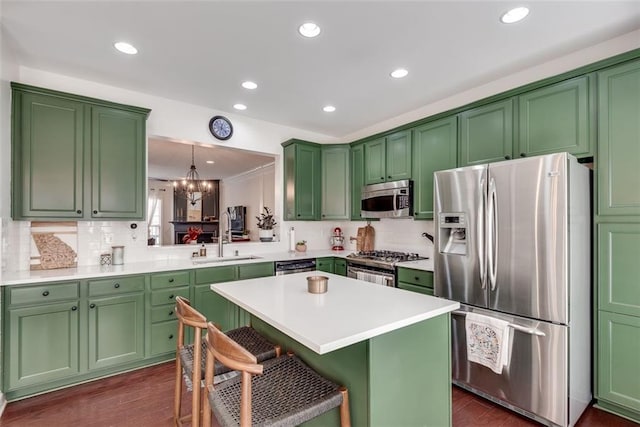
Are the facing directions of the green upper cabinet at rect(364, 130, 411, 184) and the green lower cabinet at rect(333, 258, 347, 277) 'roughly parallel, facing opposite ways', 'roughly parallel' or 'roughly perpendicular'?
roughly parallel

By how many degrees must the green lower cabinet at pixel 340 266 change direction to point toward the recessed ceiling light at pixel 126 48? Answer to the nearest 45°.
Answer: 0° — it already faces it

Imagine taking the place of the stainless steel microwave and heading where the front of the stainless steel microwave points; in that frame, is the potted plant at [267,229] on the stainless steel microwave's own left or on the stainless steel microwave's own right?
on the stainless steel microwave's own right

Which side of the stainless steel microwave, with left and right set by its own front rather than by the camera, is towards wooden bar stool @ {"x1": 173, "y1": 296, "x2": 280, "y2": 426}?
front

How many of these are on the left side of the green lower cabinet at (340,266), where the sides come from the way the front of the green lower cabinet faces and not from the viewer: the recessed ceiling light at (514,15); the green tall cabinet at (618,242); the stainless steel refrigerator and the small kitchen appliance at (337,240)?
3

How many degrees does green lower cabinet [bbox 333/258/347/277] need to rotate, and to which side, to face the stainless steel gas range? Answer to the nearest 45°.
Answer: approximately 90° to its left

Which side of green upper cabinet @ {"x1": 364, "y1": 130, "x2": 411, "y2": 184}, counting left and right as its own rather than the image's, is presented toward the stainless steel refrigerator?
left

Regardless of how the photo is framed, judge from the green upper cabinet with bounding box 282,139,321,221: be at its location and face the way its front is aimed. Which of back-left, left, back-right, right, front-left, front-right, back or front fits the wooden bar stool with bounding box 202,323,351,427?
front-right

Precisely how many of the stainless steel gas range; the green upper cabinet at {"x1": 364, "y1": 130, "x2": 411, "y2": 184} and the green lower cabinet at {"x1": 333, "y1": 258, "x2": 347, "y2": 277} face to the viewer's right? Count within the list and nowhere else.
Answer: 0

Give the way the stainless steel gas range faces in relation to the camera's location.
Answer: facing the viewer and to the left of the viewer

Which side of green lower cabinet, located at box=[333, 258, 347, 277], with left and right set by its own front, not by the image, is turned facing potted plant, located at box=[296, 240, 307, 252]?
right

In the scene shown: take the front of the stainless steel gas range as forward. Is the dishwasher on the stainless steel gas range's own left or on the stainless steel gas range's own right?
on the stainless steel gas range's own right

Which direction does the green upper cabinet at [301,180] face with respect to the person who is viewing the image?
facing the viewer and to the right of the viewer

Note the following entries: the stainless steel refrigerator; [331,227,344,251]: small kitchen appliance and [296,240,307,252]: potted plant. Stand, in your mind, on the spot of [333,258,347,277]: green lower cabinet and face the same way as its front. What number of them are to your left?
1

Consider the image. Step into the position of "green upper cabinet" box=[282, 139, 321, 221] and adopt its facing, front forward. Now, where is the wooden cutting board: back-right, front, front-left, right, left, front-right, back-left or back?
front-left

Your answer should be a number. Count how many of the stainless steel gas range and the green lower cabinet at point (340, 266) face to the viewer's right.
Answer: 0
